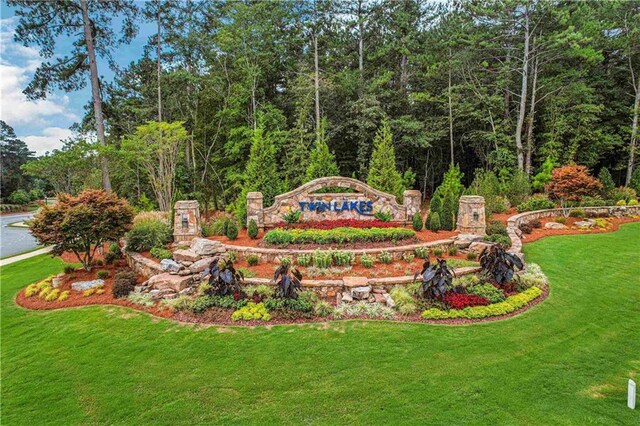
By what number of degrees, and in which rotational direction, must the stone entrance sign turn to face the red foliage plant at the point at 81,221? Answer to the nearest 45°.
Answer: approximately 45° to its right

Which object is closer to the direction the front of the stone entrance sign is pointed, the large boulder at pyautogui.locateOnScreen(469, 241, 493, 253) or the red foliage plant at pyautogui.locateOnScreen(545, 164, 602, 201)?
the large boulder

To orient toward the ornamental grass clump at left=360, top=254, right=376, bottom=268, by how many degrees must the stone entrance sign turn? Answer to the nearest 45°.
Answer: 0° — it already faces it

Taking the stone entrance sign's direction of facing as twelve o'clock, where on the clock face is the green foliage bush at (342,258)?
The green foliage bush is roughly at 12 o'clock from the stone entrance sign.

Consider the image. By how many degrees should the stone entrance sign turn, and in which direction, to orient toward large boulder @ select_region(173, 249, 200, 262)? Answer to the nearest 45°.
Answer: approximately 45° to its right

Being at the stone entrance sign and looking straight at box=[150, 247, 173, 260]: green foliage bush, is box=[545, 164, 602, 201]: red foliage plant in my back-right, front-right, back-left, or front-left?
back-left

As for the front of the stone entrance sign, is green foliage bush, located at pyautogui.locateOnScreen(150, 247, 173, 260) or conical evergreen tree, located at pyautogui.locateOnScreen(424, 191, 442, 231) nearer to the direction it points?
the green foliage bush

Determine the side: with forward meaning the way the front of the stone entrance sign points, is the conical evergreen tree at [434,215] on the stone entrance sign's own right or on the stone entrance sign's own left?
on the stone entrance sign's own left

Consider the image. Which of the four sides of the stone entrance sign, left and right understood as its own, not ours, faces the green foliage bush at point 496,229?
left

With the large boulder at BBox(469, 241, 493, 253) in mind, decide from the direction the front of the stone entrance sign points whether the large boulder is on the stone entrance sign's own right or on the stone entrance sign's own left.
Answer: on the stone entrance sign's own left

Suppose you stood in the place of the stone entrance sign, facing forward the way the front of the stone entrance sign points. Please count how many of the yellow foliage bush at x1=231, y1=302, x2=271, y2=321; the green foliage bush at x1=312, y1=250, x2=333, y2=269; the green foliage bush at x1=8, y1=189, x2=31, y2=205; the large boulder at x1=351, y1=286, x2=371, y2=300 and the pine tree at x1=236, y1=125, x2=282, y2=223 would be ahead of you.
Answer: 3

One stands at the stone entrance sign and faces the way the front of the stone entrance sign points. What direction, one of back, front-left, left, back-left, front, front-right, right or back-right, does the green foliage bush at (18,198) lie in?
back-right
